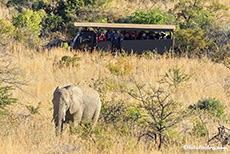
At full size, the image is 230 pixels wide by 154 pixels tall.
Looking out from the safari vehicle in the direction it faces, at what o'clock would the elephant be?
The elephant is roughly at 9 o'clock from the safari vehicle.

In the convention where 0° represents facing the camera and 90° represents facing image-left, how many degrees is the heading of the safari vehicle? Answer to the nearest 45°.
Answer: approximately 90°

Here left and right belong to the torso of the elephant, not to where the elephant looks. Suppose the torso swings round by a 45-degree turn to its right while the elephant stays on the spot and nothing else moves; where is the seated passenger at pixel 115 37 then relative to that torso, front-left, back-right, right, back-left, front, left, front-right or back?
right

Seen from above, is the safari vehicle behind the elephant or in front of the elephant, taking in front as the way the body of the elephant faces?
behind

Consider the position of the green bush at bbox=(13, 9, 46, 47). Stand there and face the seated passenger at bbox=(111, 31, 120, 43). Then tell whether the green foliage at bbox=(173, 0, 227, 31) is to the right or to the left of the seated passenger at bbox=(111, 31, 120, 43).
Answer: left

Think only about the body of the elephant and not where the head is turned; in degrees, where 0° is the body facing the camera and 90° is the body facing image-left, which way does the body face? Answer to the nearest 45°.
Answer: approximately 45°

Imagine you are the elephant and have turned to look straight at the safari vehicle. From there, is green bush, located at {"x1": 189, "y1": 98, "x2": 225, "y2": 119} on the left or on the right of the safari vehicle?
right

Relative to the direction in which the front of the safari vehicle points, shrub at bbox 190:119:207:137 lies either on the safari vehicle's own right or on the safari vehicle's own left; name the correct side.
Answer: on the safari vehicle's own left

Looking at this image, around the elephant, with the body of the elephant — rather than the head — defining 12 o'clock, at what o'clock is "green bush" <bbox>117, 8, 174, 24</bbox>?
The green bush is roughly at 5 o'clock from the elephant.

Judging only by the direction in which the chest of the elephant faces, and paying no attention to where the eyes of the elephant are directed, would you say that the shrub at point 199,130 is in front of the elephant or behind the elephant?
behind
